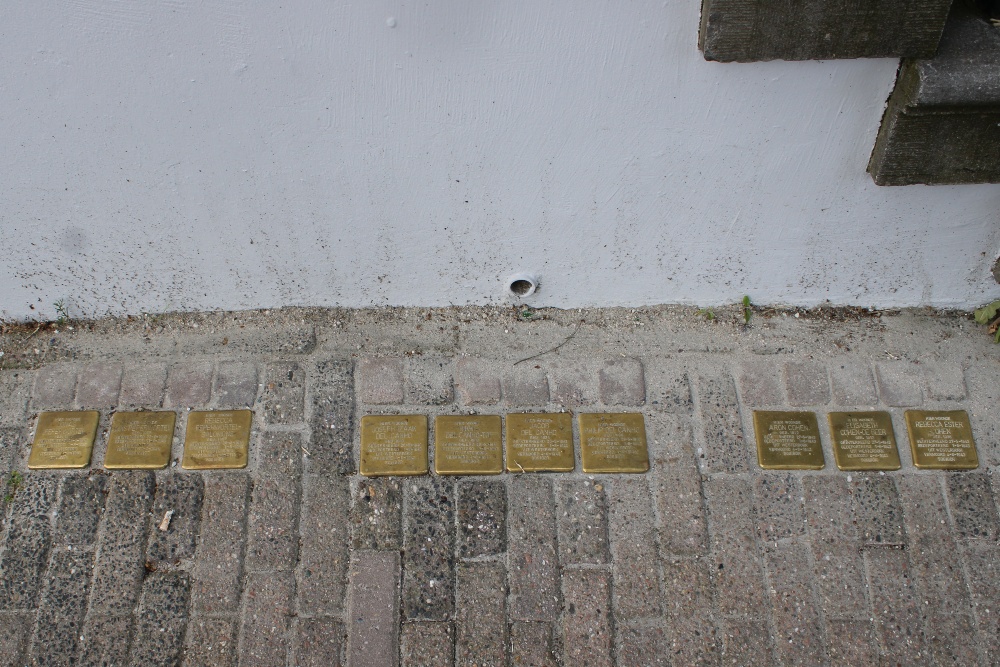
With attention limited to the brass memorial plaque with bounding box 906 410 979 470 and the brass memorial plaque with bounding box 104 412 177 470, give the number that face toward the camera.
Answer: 2

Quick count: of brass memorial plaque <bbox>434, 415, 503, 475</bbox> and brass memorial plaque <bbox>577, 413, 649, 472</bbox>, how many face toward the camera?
2

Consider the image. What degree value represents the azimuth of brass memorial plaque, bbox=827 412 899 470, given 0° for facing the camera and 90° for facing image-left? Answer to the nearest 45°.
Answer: approximately 0°

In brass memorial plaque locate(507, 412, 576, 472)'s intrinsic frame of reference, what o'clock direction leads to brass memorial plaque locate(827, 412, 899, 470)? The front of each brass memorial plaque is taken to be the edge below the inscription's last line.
brass memorial plaque locate(827, 412, 899, 470) is roughly at 9 o'clock from brass memorial plaque locate(507, 412, 576, 472).

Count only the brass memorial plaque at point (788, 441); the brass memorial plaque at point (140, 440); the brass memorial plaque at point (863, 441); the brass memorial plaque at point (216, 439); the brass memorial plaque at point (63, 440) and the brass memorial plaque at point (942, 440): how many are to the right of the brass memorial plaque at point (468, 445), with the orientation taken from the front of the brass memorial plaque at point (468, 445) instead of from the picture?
3

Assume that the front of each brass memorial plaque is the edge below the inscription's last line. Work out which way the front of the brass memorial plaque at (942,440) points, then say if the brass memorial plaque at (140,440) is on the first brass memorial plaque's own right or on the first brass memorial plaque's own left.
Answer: on the first brass memorial plaque's own right
